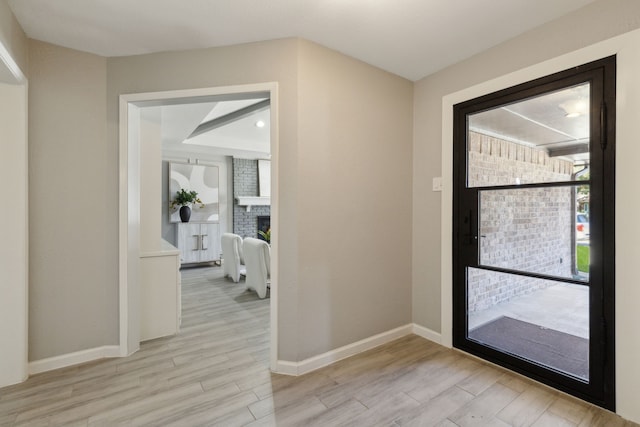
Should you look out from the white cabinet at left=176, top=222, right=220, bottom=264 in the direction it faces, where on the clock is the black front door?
The black front door is roughly at 11 o'clock from the white cabinet.

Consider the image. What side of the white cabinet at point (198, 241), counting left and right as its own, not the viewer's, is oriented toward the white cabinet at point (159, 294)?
front

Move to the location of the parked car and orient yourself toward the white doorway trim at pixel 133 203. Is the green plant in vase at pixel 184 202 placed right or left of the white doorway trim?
right

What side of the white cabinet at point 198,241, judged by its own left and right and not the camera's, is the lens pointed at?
front

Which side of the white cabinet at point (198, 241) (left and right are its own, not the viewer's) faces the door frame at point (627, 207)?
front

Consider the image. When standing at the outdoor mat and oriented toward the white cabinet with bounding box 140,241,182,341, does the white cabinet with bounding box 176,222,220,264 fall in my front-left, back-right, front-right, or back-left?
front-right

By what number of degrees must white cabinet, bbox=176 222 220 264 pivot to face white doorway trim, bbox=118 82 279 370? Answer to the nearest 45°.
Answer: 0° — it already faces it

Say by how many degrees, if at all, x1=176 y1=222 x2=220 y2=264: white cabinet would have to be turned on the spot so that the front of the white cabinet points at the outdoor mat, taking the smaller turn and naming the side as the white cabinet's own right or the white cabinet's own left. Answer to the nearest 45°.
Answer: approximately 45° to the white cabinet's own left
